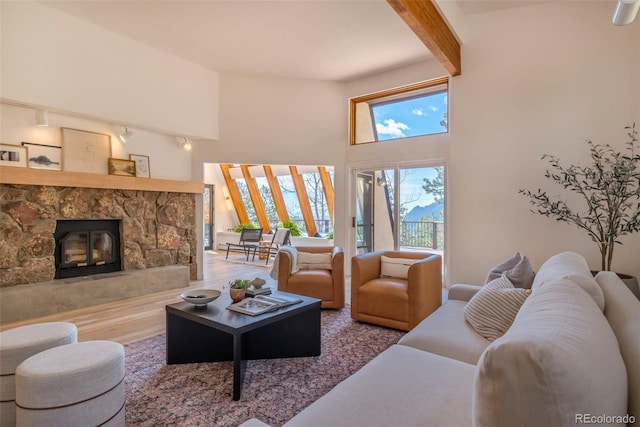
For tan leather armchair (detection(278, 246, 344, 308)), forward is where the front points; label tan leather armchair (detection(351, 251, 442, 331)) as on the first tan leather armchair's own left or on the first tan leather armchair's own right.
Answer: on the first tan leather armchair's own left

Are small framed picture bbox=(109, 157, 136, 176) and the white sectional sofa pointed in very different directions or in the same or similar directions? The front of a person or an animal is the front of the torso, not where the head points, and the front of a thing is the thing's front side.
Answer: very different directions

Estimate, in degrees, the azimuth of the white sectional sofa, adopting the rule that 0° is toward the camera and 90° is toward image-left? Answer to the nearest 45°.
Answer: approximately 90°

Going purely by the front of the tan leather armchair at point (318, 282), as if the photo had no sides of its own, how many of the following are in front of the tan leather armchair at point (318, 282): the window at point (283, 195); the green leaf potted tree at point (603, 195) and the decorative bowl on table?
1

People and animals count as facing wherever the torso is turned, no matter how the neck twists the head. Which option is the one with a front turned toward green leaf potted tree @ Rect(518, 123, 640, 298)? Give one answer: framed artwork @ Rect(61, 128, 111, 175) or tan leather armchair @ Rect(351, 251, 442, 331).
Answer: the framed artwork

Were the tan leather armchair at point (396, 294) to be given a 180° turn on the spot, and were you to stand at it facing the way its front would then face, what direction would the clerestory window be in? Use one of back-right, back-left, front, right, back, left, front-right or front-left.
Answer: front-left

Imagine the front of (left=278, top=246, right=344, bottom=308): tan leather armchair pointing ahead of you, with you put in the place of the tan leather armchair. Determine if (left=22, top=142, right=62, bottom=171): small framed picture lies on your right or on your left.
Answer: on your right

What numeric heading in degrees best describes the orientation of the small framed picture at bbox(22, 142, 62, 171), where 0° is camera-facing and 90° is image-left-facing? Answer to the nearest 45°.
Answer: approximately 315°

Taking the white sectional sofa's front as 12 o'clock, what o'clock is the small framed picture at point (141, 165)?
The small framed picture is roughly at 1 o'clock from the white sectional sofa.

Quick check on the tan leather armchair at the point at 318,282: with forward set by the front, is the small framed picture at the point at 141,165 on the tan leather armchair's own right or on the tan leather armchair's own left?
on the tan leather armchair's own right

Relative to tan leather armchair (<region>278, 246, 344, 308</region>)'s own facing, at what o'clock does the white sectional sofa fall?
The white sectional sofa is roughly at 10 o'clock from the tan leather armchair.
